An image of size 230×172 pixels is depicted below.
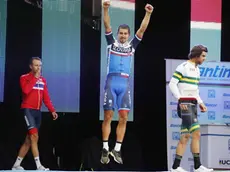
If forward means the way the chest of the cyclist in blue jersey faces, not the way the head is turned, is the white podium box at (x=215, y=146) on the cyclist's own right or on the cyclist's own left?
on the cyclist's own left

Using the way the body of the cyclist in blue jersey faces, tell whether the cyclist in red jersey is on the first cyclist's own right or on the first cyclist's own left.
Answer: on the first cyclist's own right

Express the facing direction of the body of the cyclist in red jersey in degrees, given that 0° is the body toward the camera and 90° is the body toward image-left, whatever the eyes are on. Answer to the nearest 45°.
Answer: approximately 315°

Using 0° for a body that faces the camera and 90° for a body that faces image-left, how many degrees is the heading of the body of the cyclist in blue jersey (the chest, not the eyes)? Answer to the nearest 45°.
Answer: approximately 0°
